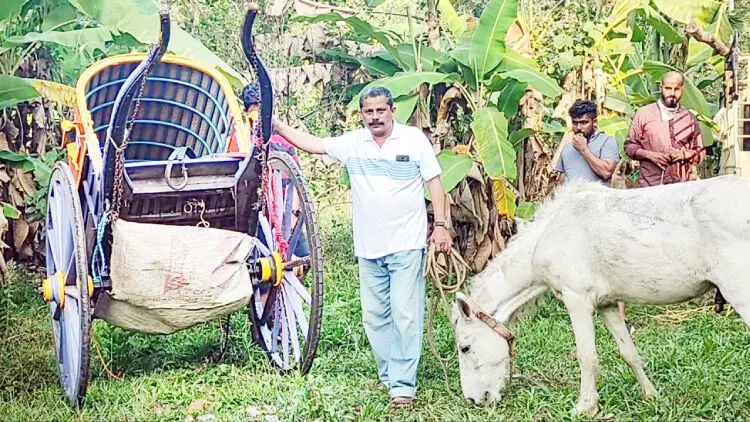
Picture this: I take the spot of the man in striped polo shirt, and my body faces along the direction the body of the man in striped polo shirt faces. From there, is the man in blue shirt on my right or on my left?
on my left

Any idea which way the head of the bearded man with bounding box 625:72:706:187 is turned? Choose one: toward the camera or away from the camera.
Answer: toward the camera

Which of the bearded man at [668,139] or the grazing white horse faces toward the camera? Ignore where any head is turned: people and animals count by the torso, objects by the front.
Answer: the bearded man

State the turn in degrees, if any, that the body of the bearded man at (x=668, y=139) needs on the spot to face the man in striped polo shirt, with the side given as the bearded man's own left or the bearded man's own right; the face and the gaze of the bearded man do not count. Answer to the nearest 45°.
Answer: approximately 45° to the bearded man's own right

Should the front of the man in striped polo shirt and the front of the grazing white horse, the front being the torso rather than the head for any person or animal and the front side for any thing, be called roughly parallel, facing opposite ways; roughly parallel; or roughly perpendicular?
roughly perpendicular

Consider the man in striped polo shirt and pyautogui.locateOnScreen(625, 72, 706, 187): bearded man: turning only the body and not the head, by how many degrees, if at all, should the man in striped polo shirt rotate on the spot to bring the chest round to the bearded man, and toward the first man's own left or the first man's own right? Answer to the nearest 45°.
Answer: approximately 135° to the first man's own left

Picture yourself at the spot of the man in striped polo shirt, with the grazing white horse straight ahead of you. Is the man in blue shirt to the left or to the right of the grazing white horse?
left

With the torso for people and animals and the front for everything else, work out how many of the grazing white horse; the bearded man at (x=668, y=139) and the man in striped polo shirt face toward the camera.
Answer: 2

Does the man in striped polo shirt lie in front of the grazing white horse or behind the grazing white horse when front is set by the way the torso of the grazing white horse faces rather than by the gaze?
in front

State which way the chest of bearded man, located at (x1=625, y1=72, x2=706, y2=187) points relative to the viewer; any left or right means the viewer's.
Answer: facing the viewer

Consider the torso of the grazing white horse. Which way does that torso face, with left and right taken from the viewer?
facing to the left of the viewer

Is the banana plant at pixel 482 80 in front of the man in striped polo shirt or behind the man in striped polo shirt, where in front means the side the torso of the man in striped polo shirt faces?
behind

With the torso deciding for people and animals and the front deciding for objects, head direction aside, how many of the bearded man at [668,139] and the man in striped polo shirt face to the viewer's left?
0

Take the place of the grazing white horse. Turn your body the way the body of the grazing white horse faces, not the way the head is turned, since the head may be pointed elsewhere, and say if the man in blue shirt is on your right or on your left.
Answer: on your right

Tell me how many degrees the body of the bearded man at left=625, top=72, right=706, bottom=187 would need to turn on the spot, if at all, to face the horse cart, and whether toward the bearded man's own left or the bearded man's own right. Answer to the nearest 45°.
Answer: approximately 45° to the bearded man's own right

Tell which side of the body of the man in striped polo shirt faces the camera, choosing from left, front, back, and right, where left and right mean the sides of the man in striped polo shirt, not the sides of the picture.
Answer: front
